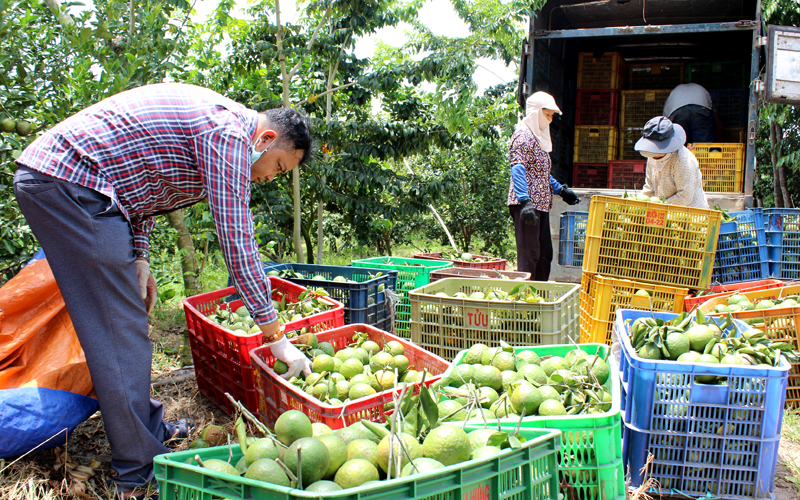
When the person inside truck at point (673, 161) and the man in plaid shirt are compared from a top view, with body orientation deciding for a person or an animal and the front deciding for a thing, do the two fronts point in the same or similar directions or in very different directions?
very different directions

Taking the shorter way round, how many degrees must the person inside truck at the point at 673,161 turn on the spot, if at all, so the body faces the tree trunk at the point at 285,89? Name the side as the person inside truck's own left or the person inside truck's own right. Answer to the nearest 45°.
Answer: approximately 45° to the person inside truck's own right

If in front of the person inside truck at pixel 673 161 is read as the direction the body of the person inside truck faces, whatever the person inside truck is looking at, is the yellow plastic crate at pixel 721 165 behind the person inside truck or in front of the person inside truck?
behind

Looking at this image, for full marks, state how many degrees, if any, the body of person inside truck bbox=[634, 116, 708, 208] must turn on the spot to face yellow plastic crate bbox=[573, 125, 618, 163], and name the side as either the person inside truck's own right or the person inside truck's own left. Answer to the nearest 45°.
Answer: approximately 135° to the person inside truck's own right

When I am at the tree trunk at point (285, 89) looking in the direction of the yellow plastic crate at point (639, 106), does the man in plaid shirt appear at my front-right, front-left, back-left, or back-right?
back-right

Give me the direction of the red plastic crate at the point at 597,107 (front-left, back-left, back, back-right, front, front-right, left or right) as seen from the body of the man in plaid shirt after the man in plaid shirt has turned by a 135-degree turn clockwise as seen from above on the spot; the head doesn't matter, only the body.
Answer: back

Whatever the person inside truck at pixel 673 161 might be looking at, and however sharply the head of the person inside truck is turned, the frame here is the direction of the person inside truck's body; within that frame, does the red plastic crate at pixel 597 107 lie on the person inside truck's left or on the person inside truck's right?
on the person inside truck's right

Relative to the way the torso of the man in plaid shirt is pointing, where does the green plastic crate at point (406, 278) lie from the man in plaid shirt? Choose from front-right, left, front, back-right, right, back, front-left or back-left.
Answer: front-left

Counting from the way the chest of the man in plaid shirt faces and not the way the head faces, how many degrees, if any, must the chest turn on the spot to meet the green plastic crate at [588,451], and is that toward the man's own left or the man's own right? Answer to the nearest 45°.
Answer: approximately 45° to the man's own right

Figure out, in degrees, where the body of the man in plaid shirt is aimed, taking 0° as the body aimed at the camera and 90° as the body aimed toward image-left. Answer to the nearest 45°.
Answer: approximately 270°

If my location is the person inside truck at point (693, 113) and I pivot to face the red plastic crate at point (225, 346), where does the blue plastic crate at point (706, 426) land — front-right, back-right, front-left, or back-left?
front-left

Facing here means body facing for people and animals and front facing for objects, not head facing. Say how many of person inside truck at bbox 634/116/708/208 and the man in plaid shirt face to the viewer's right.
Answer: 1

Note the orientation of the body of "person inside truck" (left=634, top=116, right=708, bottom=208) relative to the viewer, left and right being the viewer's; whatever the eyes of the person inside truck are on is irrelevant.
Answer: facing the viewer and to the left of the viewer
